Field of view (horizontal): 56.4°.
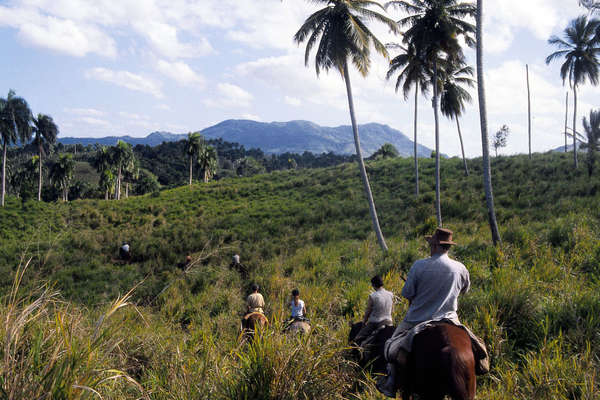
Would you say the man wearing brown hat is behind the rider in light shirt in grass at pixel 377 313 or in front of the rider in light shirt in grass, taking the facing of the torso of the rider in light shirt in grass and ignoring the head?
behind

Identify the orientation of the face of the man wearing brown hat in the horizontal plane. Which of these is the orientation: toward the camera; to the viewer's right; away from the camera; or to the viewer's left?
away from the camera

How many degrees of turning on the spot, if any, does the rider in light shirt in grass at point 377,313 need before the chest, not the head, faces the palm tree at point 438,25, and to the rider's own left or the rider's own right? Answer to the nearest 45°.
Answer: approximately 45° to the rider's own right

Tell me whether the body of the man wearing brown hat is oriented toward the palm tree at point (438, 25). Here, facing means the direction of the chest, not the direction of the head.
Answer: yes

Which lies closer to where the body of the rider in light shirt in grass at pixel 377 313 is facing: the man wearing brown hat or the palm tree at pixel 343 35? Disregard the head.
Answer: the palm tree

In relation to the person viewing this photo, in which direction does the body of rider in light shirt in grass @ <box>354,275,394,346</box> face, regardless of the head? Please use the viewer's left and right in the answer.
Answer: facing away from the viewer and to the left of the viewer

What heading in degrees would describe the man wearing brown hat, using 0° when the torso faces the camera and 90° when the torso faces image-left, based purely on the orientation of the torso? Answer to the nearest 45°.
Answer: approximately 180°
